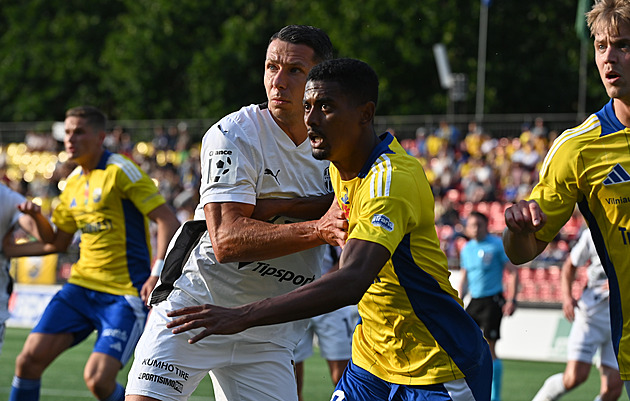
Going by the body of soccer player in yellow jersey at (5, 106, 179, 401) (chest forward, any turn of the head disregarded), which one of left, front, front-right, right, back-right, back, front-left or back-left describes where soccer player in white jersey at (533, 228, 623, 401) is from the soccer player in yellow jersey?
back-left

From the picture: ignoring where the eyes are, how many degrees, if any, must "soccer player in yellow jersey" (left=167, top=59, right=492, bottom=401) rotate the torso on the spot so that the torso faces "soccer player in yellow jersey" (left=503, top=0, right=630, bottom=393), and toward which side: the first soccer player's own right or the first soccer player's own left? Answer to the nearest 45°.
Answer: approximately 135° to the first soccer player's own left

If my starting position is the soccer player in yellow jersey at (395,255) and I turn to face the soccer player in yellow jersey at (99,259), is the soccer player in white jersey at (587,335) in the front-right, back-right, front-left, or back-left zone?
front-right

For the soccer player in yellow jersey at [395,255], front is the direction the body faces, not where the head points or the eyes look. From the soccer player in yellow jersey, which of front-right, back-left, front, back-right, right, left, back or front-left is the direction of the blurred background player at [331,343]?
back-right

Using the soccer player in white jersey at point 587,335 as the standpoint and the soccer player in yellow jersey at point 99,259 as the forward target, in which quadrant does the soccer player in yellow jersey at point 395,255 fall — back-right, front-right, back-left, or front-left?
front-left

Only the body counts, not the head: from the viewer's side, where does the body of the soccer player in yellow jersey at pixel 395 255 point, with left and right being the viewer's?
facing the viewer and to the left of the viewer

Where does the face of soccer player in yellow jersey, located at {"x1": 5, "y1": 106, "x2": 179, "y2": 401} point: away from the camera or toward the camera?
toward the camera

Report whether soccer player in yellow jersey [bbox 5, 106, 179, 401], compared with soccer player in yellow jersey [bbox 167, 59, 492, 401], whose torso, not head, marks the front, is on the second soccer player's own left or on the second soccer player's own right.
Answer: on the second soccer player's own right

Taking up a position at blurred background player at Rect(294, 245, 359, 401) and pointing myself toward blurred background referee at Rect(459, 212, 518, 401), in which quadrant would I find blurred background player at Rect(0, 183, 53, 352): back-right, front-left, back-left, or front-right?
back-left
